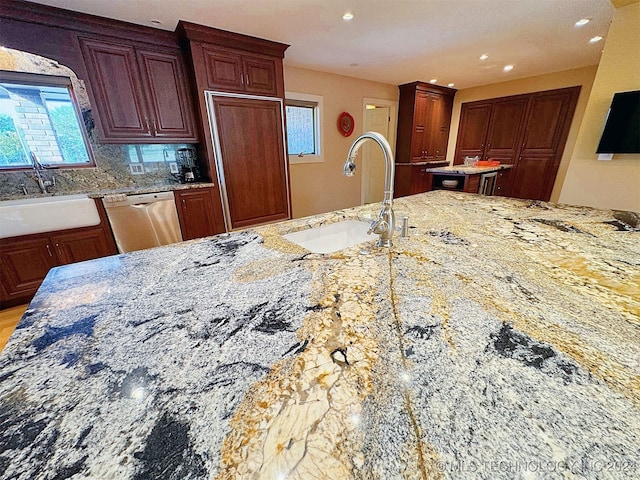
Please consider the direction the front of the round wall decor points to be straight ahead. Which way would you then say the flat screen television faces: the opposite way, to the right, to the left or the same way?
to the right

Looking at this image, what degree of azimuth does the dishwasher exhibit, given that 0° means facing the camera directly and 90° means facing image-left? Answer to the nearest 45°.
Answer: approximately 0°

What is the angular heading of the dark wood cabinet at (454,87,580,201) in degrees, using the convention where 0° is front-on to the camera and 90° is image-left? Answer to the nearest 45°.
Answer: approximately 45°

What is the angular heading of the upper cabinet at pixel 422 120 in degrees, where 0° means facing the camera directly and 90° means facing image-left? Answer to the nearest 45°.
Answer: approximately 315°

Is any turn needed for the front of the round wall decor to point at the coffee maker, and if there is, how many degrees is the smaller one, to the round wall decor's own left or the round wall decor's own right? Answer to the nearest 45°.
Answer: approximately 45° to the round wall decor's own right

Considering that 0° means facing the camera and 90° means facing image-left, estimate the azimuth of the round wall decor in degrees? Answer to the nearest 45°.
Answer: approximately 0°

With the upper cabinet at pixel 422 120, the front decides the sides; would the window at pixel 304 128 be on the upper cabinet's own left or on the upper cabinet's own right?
on the upper cabinet's own right

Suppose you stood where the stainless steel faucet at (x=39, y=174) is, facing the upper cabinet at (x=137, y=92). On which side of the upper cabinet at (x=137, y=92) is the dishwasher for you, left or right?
right

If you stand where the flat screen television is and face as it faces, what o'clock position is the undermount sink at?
The undermount sink is roughly at 11 o'clock from the flat screen television.

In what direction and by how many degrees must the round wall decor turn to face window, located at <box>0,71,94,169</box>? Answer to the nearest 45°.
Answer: approximately 45° to its right

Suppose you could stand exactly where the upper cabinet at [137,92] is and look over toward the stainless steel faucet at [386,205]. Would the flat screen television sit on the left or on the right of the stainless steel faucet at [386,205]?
left

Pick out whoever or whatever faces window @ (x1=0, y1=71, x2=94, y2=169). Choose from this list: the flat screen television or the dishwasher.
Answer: the flat screen television
